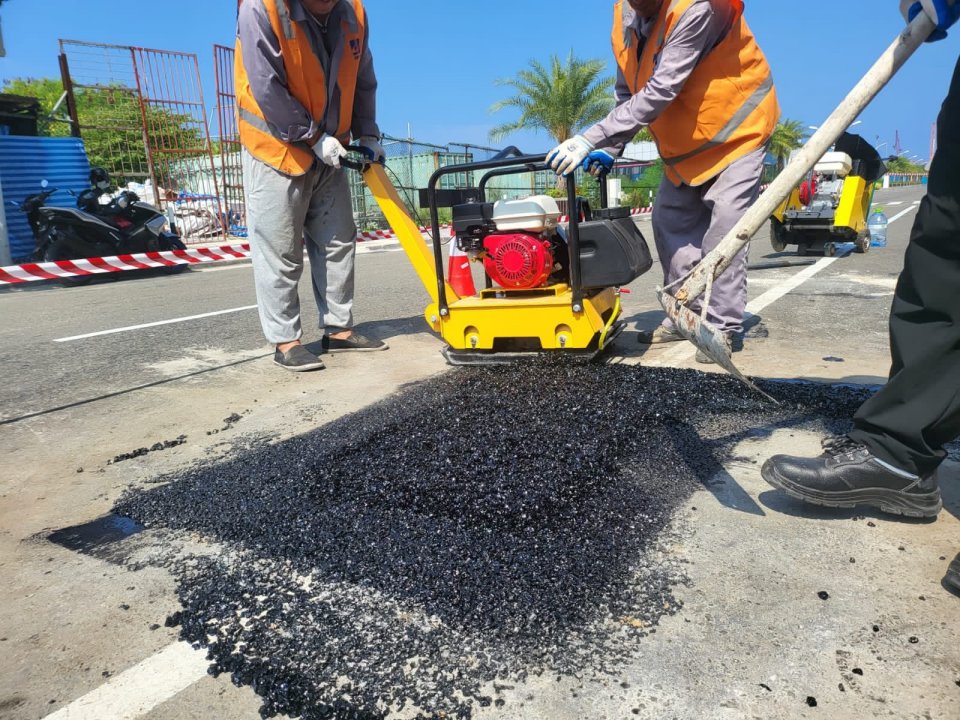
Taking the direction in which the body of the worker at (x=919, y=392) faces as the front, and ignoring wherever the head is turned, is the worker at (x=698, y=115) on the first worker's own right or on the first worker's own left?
on the first worker's own right

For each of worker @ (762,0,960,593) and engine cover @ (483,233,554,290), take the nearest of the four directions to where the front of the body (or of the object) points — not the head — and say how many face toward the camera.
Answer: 1

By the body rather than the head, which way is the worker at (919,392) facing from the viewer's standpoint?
to the viewer's left

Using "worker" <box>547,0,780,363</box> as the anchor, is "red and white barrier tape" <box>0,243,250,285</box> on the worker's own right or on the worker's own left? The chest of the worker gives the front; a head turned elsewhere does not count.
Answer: on the worker's own right

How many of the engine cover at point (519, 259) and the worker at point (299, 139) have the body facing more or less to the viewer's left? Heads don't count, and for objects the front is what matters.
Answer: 0
